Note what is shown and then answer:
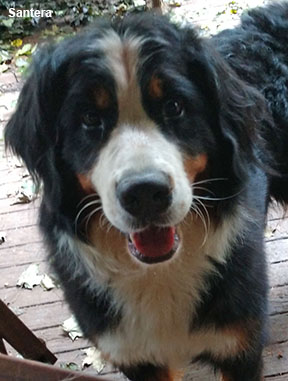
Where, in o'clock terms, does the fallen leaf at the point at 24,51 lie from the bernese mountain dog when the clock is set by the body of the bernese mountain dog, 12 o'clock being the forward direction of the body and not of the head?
The fallen leaf is roughly at 4 o'clock from the bernese mountain dog.

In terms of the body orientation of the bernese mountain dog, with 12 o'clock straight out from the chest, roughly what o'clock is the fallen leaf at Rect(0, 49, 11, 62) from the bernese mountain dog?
The fallen leaf is roughly at 4 o'clock from the bernese mountain dog.

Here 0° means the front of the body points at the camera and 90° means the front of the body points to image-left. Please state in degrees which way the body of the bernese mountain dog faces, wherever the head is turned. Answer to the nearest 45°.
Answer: approximately 45°

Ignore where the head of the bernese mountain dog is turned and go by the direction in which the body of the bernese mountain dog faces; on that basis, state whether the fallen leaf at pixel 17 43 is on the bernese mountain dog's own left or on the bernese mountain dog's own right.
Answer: on the bernese mountain dog's own right

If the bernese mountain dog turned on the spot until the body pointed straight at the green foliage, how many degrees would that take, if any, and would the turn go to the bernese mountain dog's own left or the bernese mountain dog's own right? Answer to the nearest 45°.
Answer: approximately 135° to the bernese mountain dog's own right

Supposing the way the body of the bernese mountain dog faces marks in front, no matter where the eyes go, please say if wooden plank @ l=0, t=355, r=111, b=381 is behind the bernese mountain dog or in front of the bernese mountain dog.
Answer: in front

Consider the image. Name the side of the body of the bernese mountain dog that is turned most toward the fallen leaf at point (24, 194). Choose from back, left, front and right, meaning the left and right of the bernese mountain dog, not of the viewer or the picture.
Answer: right

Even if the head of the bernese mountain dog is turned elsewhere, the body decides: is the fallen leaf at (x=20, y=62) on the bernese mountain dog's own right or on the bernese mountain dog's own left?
on the bernese mountain dog's own right
